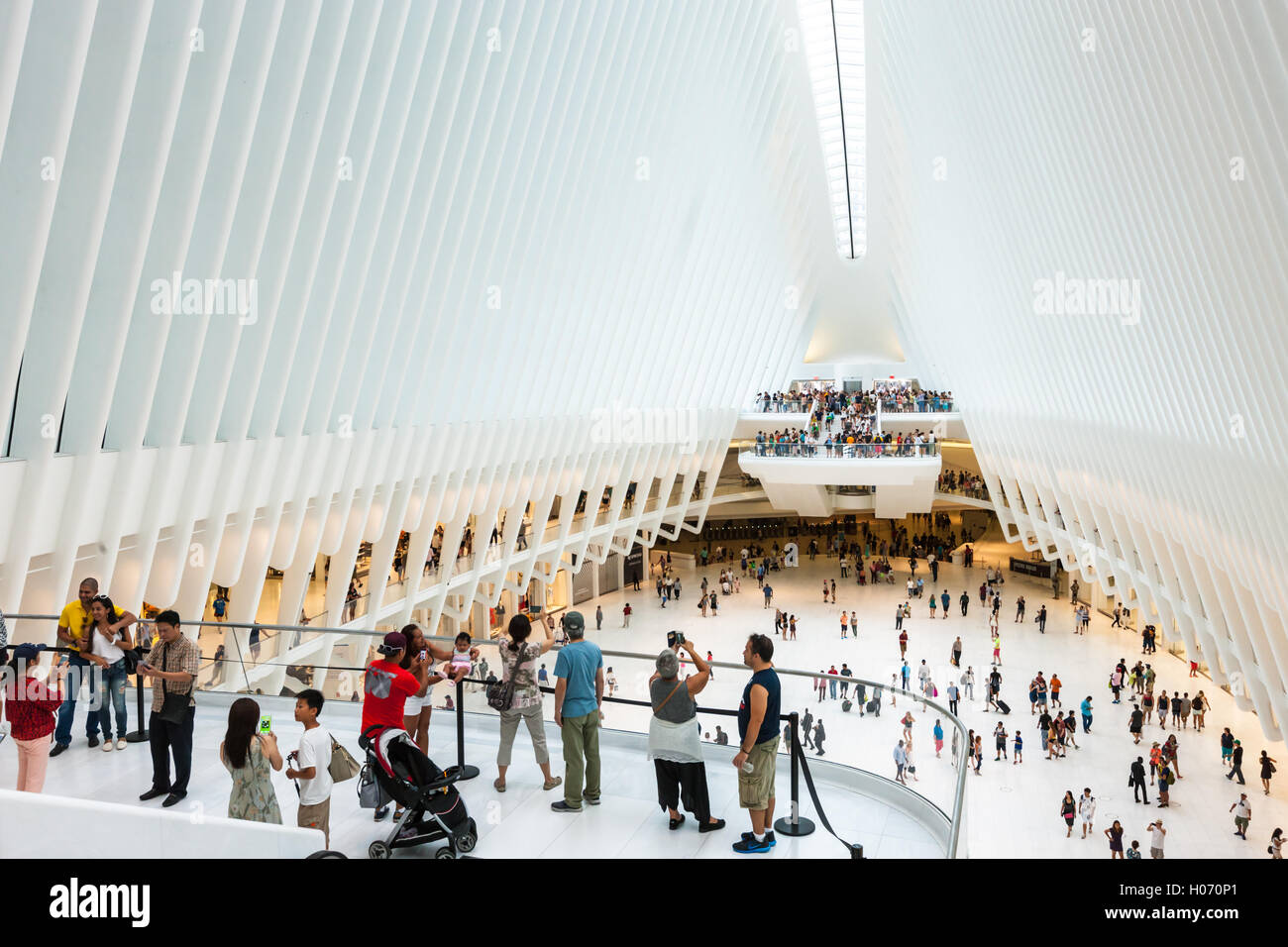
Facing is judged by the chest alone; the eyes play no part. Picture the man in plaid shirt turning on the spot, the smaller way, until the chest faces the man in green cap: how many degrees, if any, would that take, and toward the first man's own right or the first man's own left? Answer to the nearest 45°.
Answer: approximately 135° to the first man's own left

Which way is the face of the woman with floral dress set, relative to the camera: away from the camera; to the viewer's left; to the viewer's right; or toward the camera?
away from the camera

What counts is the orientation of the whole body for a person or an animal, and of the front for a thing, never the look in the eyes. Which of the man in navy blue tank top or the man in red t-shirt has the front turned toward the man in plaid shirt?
the man in navy blue tank top

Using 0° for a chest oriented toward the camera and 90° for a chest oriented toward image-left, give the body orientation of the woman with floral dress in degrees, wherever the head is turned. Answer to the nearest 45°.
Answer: approximately 225°

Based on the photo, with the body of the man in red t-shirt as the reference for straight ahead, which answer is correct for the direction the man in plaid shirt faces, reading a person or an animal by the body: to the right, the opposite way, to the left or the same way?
the opposite way

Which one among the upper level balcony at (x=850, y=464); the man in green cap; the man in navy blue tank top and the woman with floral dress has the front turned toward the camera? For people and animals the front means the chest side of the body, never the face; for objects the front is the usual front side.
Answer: the upper level balcony

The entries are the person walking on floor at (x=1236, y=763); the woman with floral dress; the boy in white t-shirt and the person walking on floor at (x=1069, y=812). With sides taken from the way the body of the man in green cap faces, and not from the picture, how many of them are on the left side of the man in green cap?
2

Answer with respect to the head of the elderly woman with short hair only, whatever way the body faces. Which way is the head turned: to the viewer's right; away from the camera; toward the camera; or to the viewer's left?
away from the camera

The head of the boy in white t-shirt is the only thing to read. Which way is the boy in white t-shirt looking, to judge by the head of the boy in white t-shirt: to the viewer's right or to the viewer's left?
to the viewer's left

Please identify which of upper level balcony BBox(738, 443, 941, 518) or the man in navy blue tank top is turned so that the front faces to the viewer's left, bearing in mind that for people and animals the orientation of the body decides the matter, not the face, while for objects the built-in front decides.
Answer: the man in navy blue tank top

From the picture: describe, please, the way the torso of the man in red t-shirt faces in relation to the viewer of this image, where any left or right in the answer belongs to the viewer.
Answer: facing away from the viewer and to the right of the viewer

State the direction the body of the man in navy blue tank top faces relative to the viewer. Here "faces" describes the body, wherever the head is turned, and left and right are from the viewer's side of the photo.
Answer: facing to the left of the viewer
